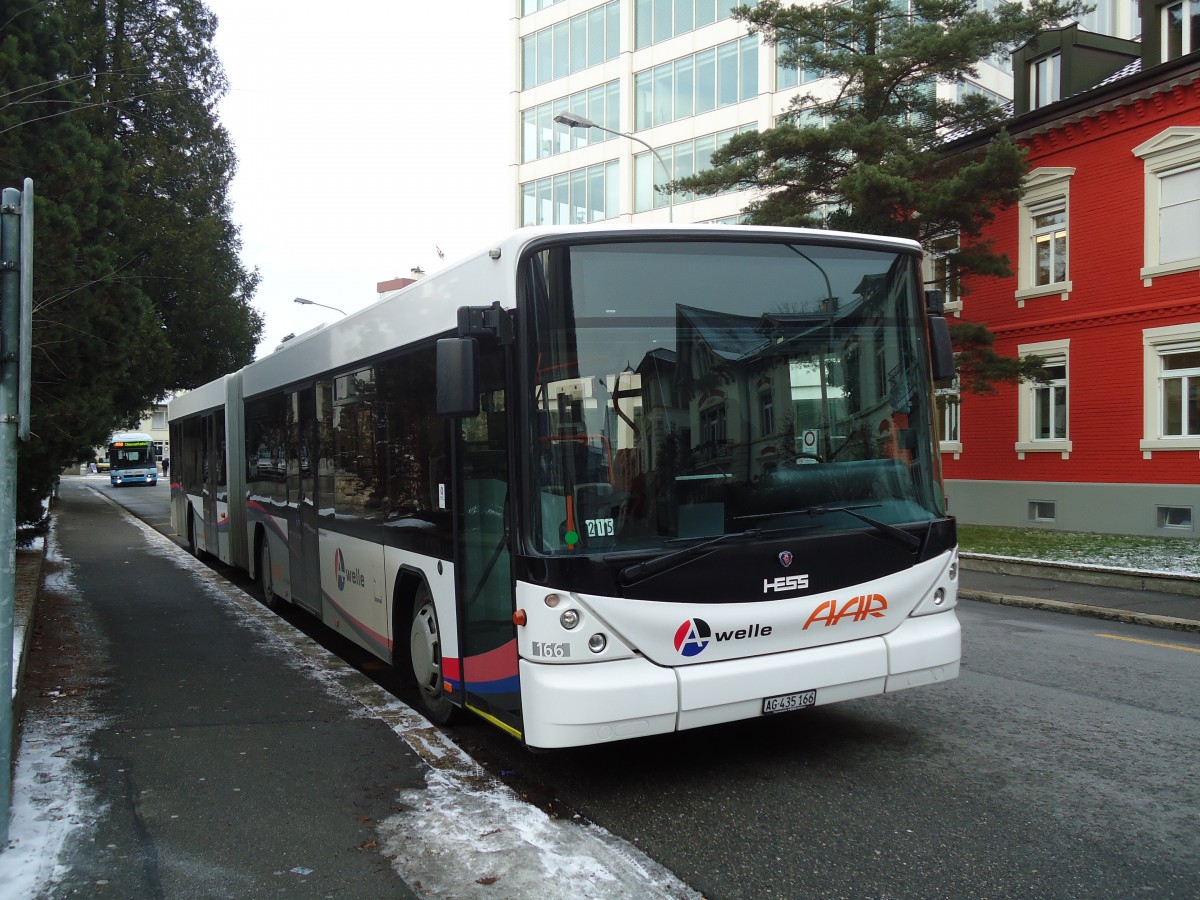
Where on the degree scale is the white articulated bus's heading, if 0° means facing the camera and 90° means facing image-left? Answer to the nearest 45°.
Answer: approximately 315°

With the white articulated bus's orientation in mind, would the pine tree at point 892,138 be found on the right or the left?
on its left

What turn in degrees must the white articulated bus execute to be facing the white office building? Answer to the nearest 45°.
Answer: approximately 135° to its left

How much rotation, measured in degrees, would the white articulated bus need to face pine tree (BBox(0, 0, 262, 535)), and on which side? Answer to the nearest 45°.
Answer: approximately 180°

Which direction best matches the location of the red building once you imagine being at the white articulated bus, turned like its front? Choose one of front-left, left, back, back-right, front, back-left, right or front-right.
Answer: left
